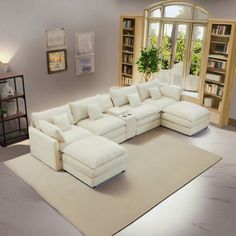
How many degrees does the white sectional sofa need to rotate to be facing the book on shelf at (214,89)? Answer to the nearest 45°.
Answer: approximately 90° to its left

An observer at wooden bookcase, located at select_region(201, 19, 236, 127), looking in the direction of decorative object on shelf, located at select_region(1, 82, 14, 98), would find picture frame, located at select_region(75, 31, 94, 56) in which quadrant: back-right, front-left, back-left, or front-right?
front-right

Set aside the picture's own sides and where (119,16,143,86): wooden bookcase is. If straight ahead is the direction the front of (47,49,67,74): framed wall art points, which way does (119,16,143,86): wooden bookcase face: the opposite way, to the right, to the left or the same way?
to the right

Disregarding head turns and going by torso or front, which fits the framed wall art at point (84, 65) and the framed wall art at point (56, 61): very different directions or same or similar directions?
same or similar directions

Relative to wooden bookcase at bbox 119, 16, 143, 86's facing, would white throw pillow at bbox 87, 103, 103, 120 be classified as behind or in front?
in front

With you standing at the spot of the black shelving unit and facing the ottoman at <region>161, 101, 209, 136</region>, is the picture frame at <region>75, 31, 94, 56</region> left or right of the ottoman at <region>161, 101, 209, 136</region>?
left

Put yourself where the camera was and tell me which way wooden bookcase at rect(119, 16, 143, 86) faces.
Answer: facing the viewer and to the left of the viewer

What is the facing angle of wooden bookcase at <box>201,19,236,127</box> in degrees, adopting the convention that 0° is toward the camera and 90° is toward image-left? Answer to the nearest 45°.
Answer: approximately 45°

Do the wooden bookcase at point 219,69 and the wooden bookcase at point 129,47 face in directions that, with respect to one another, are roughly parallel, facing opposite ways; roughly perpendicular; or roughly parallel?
roughly parallel

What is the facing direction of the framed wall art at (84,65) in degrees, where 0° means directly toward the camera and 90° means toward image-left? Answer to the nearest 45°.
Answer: approximately 315°

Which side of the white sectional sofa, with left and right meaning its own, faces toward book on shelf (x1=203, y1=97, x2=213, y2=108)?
left

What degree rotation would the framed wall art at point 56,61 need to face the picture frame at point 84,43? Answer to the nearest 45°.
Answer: approximately 90° to its left

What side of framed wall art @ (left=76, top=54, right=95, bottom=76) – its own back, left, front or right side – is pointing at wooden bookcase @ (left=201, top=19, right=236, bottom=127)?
front

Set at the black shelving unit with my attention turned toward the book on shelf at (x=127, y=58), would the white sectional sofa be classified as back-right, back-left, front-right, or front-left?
front-right

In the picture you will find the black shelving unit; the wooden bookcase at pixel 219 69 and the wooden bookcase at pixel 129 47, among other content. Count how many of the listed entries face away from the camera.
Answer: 0
